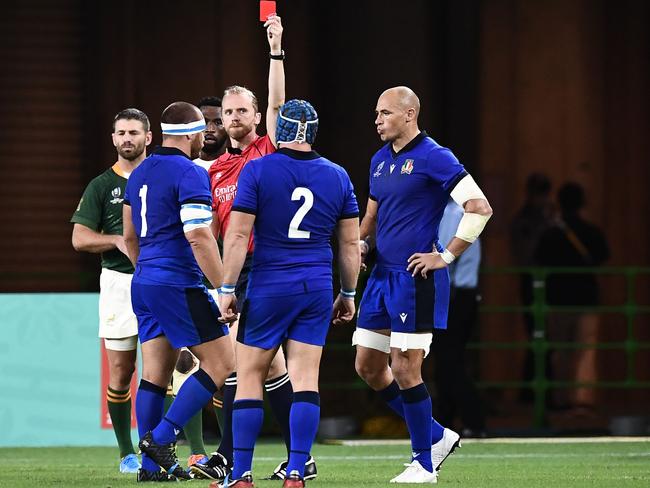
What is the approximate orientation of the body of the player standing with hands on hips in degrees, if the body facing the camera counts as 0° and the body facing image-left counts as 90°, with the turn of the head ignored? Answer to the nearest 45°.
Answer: approximately 45°

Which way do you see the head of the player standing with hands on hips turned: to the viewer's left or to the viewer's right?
to the viewer's left
